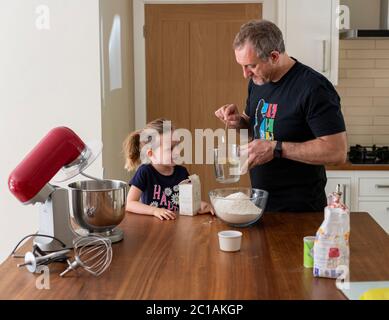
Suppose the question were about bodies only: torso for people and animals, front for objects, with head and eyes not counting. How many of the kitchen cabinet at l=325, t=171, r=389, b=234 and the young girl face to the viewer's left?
0

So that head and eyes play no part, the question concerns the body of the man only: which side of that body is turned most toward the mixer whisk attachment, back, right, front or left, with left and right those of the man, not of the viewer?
front

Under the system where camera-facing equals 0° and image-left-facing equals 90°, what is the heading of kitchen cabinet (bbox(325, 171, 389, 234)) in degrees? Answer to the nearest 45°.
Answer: approximately 0°

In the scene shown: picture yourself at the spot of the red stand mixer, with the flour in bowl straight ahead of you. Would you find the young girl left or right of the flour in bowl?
left

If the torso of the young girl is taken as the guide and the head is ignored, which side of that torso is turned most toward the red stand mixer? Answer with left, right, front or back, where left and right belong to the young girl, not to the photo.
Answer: right

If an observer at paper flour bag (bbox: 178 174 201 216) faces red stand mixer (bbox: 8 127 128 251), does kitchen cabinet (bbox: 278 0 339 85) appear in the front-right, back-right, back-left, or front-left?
back-right

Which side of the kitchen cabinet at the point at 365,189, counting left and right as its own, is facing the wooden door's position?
right

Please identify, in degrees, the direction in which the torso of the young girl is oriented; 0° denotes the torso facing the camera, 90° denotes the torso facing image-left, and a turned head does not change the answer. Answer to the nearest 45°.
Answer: approximately 315°

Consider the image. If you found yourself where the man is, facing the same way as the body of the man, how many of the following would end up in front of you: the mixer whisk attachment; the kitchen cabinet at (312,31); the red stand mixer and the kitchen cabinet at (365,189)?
2

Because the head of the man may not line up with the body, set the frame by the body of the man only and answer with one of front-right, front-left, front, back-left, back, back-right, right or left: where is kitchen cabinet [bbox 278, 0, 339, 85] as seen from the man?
back-right

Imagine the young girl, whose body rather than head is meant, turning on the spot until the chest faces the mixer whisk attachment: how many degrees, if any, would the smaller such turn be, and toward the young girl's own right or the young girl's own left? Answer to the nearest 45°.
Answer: approximately 45° to the young girl's own right

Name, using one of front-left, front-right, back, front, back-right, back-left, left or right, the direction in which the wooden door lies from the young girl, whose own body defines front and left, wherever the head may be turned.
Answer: back-left

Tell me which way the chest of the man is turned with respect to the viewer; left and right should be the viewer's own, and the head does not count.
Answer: facing the viewer and to the left of the viewer
